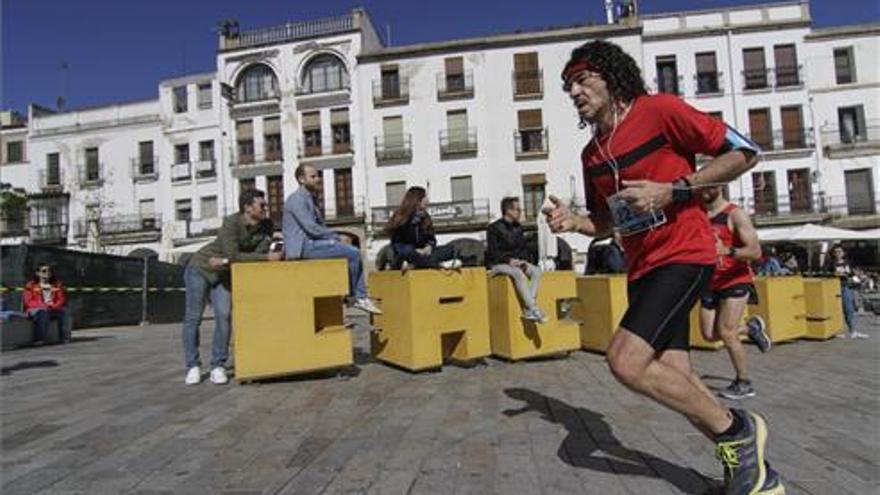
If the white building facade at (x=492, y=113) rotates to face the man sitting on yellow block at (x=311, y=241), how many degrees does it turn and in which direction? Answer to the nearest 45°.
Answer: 0° — it already faces them

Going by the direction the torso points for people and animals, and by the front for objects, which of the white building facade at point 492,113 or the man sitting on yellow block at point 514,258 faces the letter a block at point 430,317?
the white building facade

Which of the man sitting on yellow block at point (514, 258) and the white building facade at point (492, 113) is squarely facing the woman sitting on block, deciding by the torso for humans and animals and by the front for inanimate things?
the white building facade

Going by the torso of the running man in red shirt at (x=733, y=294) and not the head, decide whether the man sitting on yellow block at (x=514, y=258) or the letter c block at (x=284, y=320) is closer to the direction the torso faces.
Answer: the letter c block

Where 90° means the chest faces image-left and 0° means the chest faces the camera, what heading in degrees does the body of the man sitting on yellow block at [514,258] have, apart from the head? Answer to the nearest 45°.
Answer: approximately 315°

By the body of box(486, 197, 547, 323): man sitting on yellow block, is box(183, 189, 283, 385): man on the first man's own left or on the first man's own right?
on the first man's own right

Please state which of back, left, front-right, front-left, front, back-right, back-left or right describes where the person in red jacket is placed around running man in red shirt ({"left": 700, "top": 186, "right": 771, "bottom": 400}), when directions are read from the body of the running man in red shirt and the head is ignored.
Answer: front-right

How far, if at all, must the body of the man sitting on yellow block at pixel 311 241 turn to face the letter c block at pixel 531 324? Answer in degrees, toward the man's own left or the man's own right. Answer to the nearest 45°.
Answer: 0° — they already face it
